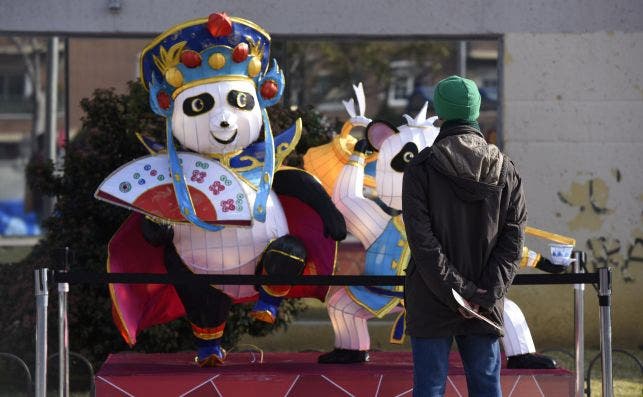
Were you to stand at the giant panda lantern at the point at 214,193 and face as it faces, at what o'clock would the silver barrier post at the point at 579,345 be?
The silver barrier post is roughly at 9 o'clock from the giant panda lantern.

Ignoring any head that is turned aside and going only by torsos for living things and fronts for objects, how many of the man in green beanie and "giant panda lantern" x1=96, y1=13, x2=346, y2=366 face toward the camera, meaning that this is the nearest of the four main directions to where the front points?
1

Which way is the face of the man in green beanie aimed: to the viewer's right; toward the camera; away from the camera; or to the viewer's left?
away from the camera

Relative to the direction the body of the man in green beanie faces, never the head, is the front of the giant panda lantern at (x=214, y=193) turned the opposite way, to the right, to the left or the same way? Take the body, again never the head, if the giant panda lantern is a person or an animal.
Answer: the opposite way

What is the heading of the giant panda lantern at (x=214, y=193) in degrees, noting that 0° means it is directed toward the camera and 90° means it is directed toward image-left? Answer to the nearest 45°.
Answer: approximately 0°

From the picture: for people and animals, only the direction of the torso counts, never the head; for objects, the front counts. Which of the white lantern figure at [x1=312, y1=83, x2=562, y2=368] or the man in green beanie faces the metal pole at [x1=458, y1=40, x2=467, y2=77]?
the man in green beanie

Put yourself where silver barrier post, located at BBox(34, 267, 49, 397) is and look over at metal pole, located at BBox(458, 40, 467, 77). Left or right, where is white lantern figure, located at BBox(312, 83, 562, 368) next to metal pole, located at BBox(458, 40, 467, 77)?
right

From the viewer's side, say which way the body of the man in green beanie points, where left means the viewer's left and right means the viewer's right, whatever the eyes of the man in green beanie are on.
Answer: facing away from the viewer

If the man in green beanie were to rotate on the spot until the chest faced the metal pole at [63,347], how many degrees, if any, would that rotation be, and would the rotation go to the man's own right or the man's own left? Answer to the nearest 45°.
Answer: approximately 90° to the man's own left

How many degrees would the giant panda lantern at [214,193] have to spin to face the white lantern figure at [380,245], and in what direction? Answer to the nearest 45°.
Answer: approximately 90° to its left

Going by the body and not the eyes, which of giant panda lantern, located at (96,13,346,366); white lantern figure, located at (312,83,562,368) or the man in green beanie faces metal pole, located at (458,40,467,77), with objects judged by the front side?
the man in green beanie
